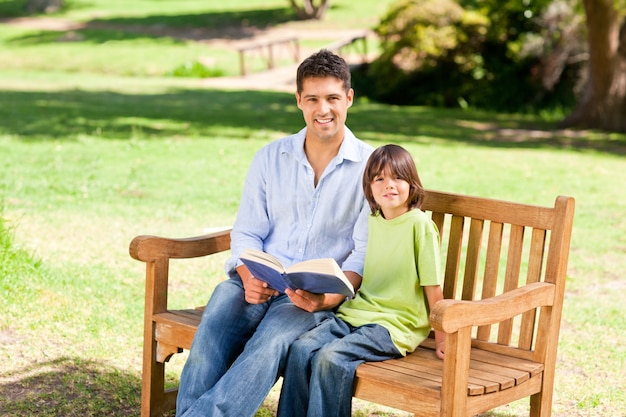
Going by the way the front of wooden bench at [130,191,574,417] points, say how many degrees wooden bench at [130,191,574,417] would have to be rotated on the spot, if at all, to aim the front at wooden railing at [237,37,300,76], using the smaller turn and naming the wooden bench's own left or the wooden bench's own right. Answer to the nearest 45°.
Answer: approximately 135° to the wooden bench's own right

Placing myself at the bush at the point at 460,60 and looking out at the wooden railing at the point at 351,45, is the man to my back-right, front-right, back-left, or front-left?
back-left

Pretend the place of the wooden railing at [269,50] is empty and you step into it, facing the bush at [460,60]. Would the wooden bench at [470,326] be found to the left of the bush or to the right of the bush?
right

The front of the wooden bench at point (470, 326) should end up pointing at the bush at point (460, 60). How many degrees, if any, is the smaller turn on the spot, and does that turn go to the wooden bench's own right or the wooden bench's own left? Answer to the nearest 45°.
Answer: approximately 135° to the wooden bench's own right

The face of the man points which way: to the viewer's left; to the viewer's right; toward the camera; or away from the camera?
toward the camera

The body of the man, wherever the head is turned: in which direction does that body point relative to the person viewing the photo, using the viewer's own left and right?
facing the viewer and to the left of the viewer

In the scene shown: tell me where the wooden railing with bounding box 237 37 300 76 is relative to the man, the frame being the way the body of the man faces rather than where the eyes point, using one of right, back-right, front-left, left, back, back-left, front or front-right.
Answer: back-right

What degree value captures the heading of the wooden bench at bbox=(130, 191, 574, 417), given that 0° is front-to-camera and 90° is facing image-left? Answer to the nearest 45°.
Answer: approximately 45°

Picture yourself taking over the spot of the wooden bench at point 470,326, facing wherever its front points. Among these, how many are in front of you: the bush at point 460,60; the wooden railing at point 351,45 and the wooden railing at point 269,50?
0

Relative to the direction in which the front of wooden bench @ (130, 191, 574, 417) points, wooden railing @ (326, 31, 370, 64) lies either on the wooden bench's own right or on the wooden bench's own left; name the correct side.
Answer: on the wooden bench's own right

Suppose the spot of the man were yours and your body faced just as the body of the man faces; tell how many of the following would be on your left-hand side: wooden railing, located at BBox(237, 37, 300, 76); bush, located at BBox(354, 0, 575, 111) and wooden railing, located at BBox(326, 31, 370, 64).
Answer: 0
